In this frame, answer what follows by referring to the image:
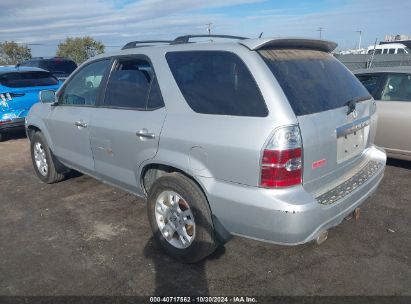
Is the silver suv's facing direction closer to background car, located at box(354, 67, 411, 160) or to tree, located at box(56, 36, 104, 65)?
the tree

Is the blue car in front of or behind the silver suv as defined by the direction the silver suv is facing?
in front

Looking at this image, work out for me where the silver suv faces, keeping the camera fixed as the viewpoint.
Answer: facing away from the viewer and to the left of the viewer

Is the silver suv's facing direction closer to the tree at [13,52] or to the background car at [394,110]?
the tree

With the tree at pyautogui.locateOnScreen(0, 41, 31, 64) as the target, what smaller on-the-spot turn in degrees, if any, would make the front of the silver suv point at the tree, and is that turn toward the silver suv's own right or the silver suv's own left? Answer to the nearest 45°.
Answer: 0° — it already faces it

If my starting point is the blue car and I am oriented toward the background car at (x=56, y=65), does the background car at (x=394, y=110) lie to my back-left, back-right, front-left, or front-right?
back-right

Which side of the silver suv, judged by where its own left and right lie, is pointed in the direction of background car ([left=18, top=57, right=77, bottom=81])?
front

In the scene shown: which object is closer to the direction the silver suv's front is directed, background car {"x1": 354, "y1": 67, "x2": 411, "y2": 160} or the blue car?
the blue car

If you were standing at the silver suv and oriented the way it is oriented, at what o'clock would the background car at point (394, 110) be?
The background car is roughly at 3 o'clock from the silver suv.

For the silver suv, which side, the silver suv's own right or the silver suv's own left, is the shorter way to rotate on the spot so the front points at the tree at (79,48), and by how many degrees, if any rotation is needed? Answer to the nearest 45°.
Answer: approximately 45° to the silver suv's own right

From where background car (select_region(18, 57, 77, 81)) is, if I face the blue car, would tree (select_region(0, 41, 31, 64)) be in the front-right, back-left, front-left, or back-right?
back-right
